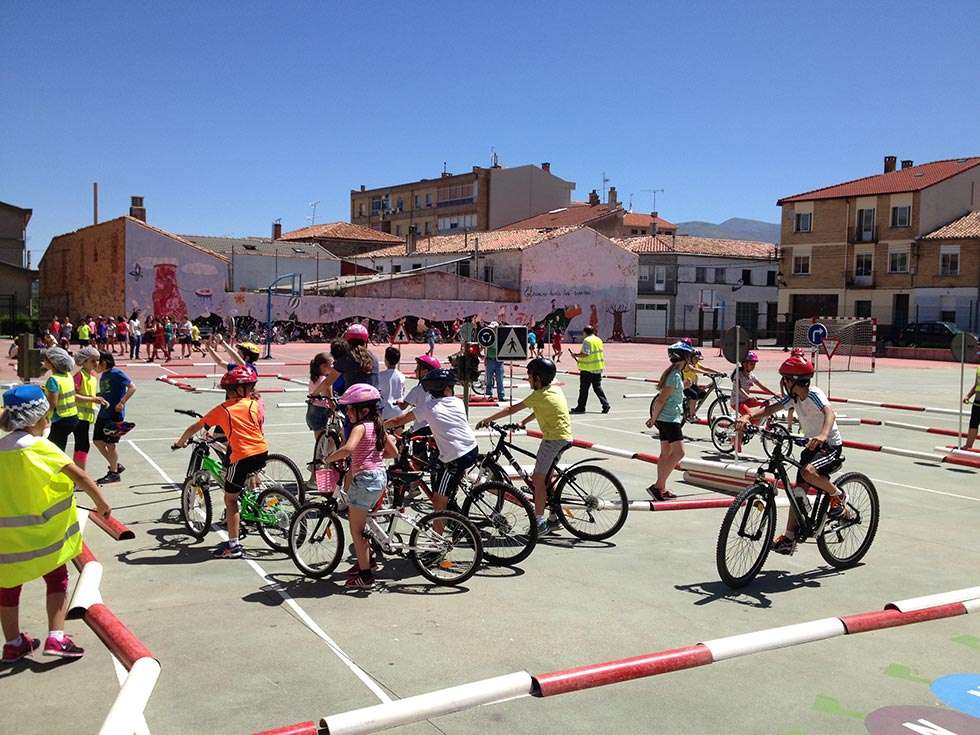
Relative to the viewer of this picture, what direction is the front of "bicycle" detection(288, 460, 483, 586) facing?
facing to the left of the viewer

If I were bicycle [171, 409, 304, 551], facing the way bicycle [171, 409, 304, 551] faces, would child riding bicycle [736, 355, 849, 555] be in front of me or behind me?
behind

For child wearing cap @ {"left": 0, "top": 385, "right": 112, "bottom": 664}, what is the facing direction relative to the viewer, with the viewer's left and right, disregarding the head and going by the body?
facing away from the viewer and to the right of the viewer

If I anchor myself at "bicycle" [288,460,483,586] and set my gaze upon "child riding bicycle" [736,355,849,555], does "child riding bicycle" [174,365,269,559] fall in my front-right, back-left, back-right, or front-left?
back-left

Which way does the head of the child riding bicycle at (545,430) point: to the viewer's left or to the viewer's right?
to the viewer's left

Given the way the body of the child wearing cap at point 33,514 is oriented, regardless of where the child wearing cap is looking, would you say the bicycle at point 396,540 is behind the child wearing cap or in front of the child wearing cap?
in front

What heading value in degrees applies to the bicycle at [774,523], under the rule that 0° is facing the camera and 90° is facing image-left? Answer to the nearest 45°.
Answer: approximately 45°

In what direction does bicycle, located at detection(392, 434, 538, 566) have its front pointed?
to the viewer's left

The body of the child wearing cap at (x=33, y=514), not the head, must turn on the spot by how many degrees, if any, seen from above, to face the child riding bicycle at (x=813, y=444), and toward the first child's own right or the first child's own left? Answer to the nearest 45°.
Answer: approximately 45° to the first child's own right

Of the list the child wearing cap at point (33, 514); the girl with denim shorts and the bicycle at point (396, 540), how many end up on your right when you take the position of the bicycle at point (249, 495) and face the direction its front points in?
0

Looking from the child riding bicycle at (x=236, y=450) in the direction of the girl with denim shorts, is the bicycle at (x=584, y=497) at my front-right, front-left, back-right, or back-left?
front-left

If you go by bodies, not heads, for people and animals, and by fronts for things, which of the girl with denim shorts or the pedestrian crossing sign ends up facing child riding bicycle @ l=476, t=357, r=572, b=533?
the pedestrian crossing sign

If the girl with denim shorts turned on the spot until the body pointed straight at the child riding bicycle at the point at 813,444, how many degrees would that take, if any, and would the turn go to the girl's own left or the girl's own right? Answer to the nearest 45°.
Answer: approximately 180°

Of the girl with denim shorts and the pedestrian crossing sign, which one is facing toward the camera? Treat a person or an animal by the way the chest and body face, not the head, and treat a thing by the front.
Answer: the pedestrian crossing sign

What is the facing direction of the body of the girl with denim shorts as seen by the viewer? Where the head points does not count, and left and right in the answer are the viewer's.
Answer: facing to the left of the viewer

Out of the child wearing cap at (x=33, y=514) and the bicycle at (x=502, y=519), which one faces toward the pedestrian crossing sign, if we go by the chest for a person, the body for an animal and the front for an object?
the child wearing cap

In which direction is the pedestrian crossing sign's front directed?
toward the camera

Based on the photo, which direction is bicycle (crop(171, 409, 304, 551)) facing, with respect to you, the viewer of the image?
facing to the left of the viewer
